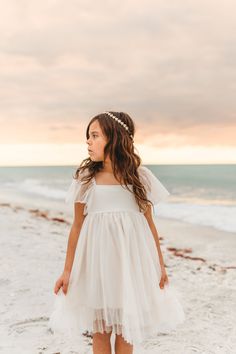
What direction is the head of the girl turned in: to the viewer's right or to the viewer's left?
to the viewer's left

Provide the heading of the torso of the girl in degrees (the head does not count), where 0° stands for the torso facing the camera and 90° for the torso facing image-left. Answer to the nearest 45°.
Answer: approximately 0°
